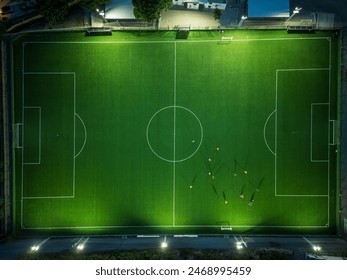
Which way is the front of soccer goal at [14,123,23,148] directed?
to the viewer's right

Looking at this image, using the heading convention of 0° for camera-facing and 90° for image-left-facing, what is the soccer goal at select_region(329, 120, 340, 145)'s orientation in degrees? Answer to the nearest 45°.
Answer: approximately 90°

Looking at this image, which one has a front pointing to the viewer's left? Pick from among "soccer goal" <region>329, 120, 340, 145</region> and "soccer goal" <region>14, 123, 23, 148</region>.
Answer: "soccer goal" <region>329, 120, 340, 145</region>

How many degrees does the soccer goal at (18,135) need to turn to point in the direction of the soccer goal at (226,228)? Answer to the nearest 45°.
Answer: approximately 45° to its right

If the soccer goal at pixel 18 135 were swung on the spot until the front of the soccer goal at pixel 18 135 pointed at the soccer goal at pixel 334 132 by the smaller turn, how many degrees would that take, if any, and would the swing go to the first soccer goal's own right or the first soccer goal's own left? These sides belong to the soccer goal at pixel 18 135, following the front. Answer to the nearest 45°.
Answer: approximately 45° to the first soccer goal's own right

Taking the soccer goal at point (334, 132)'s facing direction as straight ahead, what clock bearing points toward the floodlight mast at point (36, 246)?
The floodlight mast is roughly at 11 o'clock from the soccer goal.

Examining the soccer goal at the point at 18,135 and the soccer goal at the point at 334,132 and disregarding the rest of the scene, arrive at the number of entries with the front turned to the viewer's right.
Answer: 1
